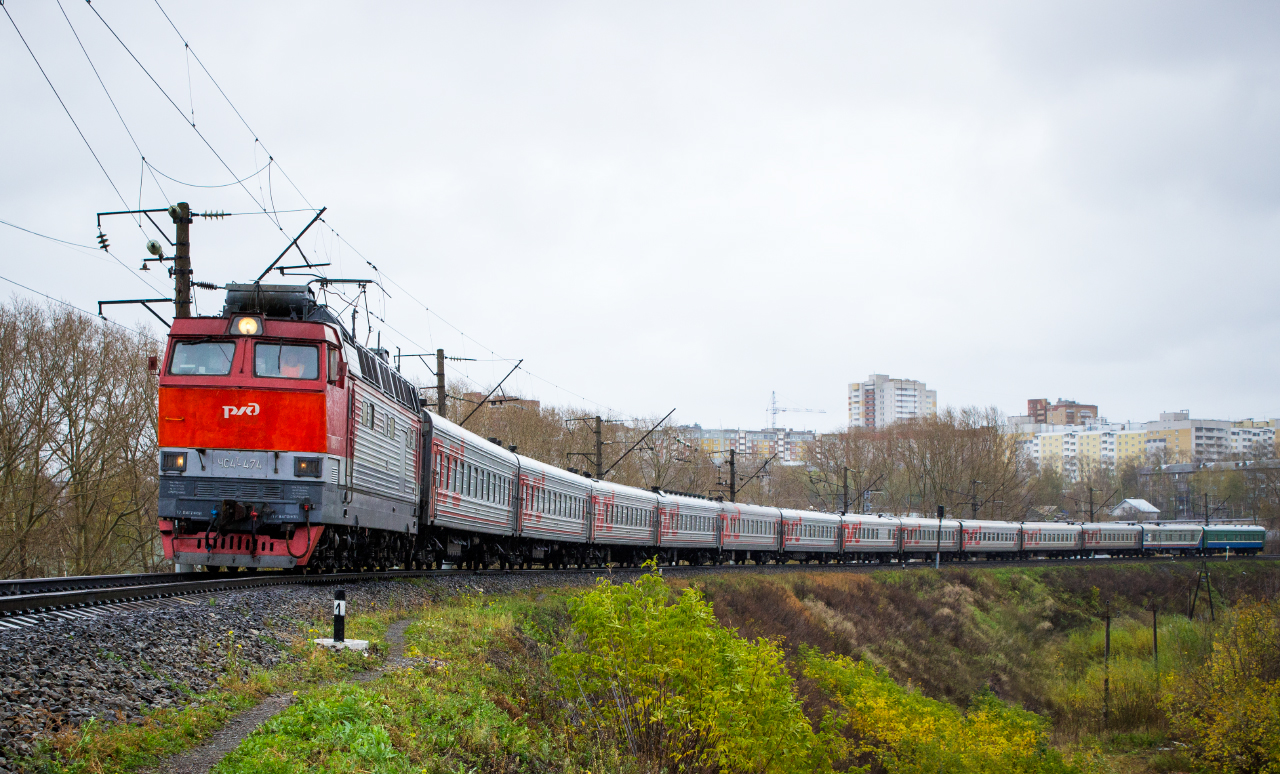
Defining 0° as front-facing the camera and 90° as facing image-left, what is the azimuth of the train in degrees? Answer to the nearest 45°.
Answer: approximately 45°

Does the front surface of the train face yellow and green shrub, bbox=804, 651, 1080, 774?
no

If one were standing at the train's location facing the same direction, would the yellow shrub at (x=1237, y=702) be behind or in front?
behind

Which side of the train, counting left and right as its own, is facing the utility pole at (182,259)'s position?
right
